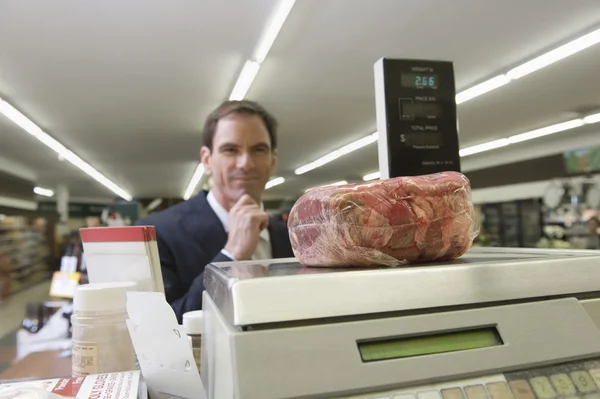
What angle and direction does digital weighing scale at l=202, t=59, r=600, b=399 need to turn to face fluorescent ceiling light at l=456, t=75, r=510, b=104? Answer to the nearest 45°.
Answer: approximately 180°

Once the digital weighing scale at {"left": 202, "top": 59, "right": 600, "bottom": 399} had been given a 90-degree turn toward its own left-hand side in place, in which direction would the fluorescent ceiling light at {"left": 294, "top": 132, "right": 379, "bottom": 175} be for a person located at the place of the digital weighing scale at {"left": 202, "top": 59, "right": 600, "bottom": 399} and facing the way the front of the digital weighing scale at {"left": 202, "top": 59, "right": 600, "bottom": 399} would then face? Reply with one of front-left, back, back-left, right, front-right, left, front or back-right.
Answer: left

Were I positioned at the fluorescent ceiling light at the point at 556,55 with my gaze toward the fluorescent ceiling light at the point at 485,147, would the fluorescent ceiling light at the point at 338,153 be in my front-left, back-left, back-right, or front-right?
front-left

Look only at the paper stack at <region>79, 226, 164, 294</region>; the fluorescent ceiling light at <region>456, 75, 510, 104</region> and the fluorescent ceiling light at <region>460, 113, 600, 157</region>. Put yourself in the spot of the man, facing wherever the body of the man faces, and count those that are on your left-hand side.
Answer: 2

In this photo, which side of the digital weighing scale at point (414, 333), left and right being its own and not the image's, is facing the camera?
front

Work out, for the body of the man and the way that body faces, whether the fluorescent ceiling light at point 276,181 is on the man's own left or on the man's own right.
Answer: on the man's own left

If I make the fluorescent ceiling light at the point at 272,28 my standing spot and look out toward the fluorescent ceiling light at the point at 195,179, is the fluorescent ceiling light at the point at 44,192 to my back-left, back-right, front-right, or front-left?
front-left

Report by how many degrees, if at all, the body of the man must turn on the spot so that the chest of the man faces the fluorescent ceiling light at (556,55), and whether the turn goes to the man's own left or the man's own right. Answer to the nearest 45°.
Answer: approximately 90° to the man's own left

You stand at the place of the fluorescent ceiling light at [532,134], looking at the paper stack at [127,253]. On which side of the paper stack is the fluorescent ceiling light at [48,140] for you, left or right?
right

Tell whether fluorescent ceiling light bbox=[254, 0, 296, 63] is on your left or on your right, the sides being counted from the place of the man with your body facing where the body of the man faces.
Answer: on your left

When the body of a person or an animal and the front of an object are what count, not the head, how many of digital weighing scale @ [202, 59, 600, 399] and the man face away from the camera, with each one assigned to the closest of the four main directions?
0

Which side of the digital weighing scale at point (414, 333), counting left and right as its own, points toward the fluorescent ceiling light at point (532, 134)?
back

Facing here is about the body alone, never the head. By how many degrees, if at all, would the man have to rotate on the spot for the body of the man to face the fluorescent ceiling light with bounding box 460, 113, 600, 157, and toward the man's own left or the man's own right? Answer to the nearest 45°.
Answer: approximately 90° to the man's own left

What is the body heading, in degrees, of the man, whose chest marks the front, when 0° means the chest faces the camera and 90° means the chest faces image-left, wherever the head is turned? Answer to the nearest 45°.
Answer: approximately 315°
